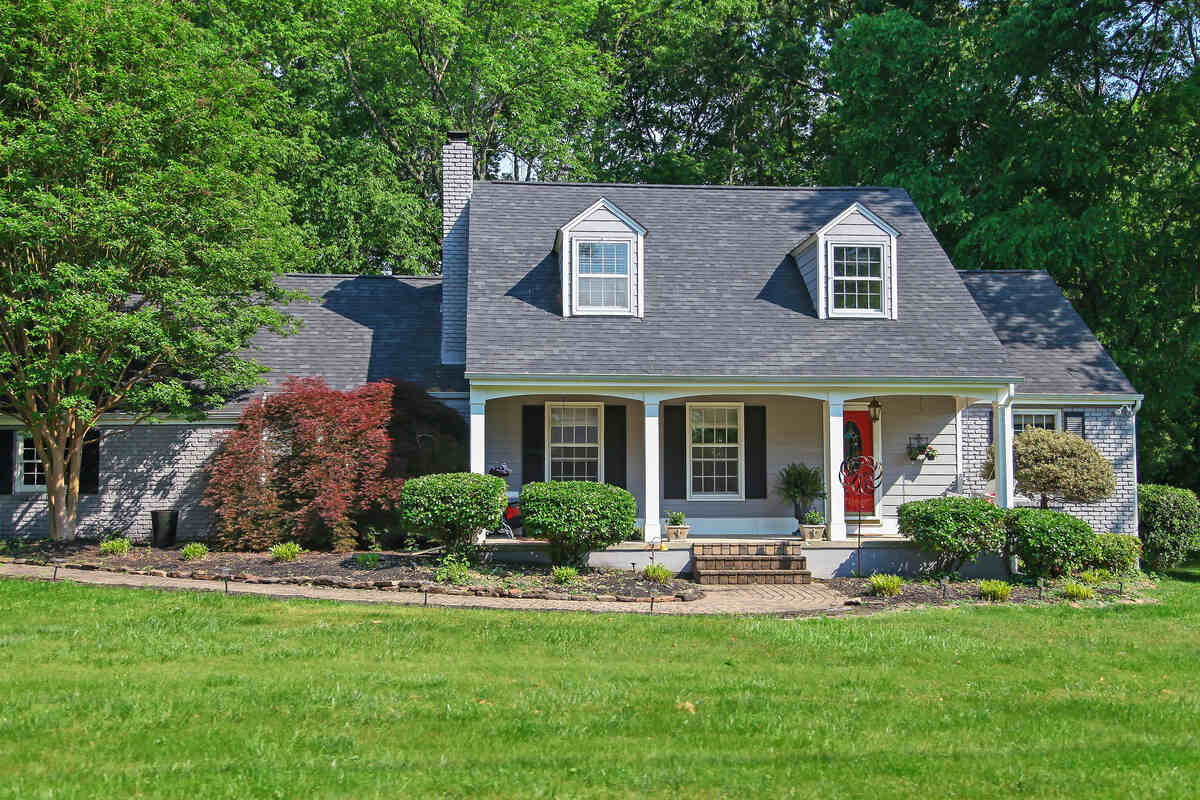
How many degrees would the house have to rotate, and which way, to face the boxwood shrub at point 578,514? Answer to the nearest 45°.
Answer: approximately 45° to its right

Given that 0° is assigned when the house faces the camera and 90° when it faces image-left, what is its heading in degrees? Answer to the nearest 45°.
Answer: approximately 0°

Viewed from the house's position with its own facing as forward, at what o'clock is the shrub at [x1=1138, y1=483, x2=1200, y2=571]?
The shrub is roughly at 9 o'clock from the house.

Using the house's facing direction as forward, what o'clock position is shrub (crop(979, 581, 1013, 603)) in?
The shrub is roughly at 11 o'clock from the house.

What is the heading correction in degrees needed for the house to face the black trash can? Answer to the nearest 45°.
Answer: approximately 90° to its right

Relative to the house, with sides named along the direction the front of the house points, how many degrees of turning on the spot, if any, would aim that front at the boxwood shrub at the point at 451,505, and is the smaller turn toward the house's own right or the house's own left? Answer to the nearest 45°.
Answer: approximately 45° to the house's own right

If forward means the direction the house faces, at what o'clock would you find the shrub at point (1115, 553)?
The shrub is roughly at 10 o'clock from the house.

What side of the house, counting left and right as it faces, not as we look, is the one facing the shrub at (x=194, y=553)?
right
